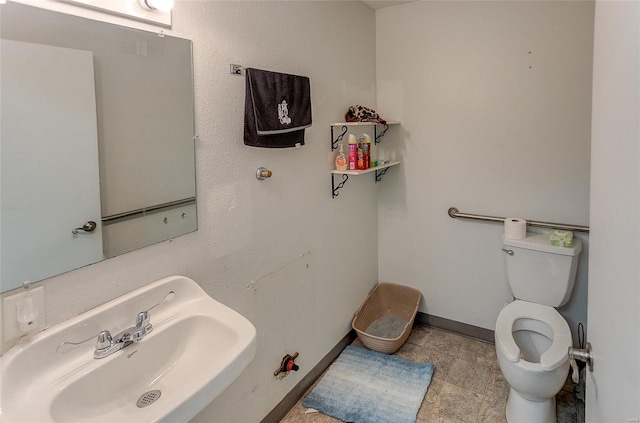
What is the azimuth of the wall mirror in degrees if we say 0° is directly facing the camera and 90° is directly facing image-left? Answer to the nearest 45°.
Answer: approximately 315°

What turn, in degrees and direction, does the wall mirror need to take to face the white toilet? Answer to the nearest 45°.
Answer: approximately 45° to its left

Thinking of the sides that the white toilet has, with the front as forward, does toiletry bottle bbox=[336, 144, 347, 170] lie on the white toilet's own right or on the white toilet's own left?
on the white toilet's own right

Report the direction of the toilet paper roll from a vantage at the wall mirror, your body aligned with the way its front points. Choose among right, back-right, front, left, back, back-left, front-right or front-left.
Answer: front-left

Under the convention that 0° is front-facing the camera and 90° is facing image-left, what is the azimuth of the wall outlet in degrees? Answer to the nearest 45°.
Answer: approximately 315°

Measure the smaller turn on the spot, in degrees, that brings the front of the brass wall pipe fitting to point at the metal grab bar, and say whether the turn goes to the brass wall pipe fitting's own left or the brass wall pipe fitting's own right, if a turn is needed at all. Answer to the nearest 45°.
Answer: approximately 45° to the brass wall pipe fitting's own left

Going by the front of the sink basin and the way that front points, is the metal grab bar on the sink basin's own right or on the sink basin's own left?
on the sink basin's own left

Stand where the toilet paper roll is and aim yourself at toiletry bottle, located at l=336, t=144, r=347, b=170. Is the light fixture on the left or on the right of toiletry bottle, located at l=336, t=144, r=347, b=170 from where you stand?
left

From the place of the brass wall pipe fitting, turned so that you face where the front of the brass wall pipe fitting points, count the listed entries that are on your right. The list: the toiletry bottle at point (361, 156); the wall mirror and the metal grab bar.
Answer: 1
